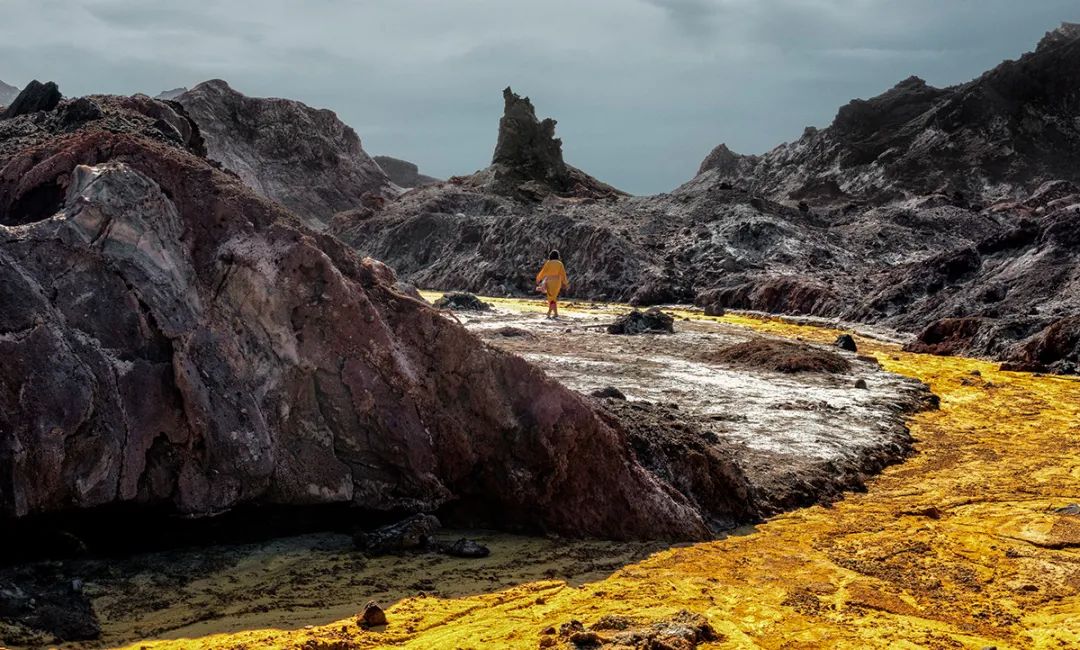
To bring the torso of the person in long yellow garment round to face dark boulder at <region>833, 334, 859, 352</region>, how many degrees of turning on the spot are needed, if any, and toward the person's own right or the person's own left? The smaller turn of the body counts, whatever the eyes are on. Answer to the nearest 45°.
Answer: approximately 135° to the person's own right

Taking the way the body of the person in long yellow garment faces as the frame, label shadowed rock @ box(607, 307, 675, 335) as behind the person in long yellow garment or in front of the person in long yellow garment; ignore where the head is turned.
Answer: behind

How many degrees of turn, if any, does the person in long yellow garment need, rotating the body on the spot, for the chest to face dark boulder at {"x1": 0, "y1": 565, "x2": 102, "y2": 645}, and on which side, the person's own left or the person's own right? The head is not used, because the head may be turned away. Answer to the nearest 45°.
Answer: approximately 180°

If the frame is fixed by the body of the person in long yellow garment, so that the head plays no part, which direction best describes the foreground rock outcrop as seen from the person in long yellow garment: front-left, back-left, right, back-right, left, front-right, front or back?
back

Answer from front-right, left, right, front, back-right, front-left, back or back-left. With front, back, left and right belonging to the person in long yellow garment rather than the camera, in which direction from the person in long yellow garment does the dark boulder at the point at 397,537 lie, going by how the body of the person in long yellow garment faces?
back

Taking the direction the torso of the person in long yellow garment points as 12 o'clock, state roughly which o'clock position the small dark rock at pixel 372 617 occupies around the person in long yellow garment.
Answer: The small dark rock is roughly at 6 o'clock from the person in long yellow garment.

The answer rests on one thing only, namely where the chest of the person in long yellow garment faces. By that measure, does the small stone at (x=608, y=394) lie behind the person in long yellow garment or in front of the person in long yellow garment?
behind

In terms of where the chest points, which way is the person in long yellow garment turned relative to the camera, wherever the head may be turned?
away from the camera
